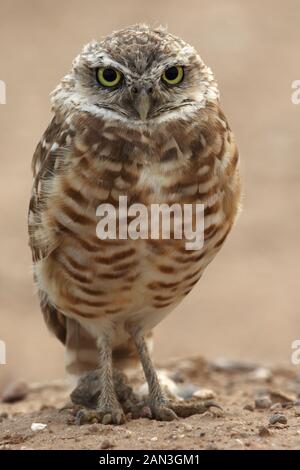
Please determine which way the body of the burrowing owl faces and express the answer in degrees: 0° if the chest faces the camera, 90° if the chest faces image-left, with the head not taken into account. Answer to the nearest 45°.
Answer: approximately 0°
